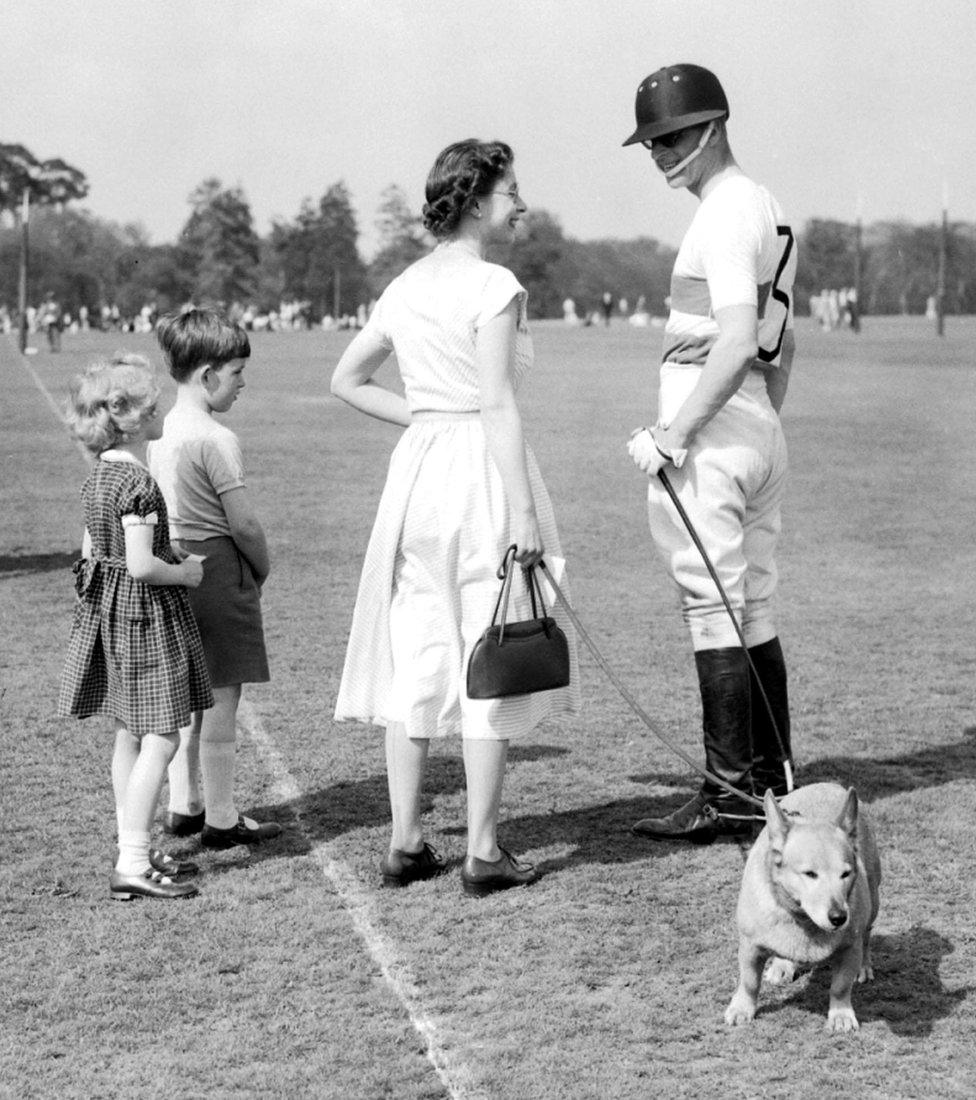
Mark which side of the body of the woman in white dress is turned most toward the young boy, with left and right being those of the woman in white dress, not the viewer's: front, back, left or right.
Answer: left

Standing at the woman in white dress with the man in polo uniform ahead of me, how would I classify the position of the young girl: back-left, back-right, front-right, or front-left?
back-left

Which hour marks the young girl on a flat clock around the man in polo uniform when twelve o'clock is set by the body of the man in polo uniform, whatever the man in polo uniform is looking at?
The young girl is roughly at 11 o'clock from the man in polo uniform.

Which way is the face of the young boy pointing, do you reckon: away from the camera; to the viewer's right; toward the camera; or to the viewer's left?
to the viewer's right

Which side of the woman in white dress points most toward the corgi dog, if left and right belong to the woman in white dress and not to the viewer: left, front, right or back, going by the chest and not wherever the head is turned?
right

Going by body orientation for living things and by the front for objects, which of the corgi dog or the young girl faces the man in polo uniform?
the young girl

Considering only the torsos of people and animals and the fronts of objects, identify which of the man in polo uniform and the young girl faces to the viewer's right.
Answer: the young girl

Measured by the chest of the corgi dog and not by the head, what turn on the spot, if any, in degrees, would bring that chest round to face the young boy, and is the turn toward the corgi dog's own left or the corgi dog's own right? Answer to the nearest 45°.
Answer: approximately 135° to the corgi dog's own right

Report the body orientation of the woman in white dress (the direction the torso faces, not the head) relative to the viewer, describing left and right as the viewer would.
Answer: facing away from the viewer and to the right of the viewer

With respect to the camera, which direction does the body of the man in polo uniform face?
to the viewer's left

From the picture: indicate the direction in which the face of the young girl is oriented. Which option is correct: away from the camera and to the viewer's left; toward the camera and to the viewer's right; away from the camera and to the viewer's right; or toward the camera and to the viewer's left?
away from the camera and to the viewer's right

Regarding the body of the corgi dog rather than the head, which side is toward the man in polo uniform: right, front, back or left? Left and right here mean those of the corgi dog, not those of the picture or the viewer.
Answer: back

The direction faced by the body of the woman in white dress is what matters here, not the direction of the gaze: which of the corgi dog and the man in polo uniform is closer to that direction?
the man in polo uniform

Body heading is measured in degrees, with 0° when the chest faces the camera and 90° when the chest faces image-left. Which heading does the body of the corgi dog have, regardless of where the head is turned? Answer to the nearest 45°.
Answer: approximately 0°

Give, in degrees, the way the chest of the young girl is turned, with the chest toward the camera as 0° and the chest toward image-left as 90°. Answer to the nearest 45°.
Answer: approximately 270°
